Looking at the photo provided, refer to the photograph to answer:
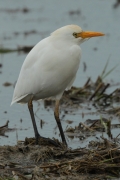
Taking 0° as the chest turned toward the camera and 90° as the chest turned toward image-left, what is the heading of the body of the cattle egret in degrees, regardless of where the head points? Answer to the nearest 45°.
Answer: approximately 270°
